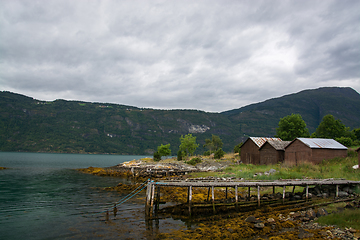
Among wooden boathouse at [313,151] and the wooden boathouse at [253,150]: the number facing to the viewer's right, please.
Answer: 0

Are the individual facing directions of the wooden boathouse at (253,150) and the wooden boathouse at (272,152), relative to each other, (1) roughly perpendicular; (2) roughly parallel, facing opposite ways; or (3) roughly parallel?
roughly parallel

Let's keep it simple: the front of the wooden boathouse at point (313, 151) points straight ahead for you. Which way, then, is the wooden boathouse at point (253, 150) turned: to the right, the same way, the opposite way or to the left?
the same way

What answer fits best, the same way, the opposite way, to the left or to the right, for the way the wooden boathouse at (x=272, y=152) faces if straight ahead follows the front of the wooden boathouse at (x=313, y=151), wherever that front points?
the same way

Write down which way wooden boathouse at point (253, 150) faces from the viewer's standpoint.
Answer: facing the viewer and to the left of the viewer

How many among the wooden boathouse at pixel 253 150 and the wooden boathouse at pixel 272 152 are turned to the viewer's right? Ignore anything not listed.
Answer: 0

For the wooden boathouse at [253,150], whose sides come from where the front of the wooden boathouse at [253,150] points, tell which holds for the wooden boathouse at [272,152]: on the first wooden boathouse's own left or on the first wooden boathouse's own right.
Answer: on the first wooden boathouse's own left

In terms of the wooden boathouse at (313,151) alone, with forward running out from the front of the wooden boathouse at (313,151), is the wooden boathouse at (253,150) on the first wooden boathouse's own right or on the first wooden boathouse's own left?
on the first wooden boathouse's own right

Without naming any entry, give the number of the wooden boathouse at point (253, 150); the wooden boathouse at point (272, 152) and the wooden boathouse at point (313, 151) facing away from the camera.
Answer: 0
